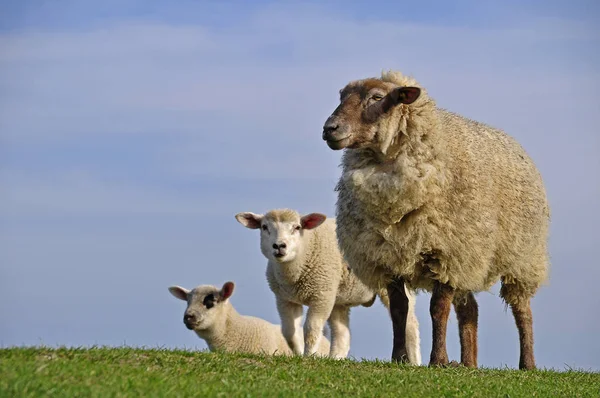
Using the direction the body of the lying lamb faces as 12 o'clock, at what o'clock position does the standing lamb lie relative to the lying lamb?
The standing lamb is roughly at 8 o'clock from the lying lamb.

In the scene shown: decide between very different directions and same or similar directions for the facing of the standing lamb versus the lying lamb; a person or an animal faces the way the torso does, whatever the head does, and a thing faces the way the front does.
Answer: same or similar directions

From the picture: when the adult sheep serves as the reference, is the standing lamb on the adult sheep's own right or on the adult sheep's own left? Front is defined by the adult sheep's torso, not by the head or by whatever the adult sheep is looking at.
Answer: on the adult sheep's own right

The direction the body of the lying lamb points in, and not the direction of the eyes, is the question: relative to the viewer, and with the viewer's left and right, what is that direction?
facing the viewer and to the left of the viewer

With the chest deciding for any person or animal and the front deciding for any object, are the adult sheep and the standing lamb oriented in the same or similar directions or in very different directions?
same or similar directions

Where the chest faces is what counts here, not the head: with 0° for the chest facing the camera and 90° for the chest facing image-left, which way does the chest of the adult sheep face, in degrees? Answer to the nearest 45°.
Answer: approximately 45°

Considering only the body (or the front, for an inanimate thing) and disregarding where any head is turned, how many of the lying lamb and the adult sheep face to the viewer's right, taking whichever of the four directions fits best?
0

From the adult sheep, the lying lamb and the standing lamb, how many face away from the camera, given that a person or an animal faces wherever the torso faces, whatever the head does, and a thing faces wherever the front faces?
0

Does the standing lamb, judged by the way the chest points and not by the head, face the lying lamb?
no

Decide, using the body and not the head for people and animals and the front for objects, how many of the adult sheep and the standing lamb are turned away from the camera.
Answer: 0

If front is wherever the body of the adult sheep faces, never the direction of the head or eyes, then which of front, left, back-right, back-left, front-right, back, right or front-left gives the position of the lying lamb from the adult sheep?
right

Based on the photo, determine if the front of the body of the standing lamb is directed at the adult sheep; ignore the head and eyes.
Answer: no
